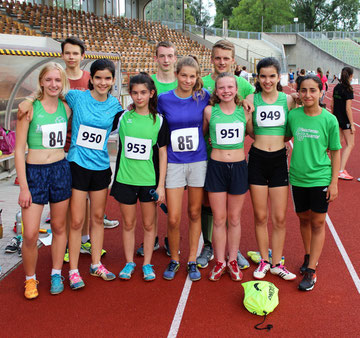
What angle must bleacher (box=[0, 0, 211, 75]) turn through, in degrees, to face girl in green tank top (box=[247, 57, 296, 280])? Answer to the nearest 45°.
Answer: approximately 45° to its right

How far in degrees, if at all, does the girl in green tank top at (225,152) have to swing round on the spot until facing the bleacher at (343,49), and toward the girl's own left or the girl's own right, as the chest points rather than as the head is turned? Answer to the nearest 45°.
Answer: approximately 180°

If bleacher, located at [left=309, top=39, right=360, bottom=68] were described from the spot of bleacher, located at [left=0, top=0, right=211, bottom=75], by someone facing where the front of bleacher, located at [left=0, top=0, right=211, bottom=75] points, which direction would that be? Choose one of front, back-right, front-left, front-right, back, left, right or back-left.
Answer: left

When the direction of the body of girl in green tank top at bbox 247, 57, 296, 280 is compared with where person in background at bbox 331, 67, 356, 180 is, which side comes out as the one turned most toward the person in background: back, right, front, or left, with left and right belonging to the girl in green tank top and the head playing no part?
back

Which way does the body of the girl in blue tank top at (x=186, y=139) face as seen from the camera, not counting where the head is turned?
toward the camera

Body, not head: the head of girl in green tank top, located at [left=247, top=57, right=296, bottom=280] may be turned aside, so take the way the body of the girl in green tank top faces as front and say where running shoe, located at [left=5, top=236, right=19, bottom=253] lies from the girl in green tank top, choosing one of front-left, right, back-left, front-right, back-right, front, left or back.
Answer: right

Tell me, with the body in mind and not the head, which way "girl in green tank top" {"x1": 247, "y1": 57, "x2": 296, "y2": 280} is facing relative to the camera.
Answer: toward the camera

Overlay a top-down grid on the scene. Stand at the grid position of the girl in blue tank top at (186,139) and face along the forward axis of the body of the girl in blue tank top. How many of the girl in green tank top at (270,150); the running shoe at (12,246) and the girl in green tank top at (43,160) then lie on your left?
1

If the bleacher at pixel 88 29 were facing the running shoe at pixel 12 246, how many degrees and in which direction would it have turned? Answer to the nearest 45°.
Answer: approximately 45° to its right
